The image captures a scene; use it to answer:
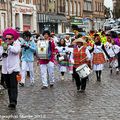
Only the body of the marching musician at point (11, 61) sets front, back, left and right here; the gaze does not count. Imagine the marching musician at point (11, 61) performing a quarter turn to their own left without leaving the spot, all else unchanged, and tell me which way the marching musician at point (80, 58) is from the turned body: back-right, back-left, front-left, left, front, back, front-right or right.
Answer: left

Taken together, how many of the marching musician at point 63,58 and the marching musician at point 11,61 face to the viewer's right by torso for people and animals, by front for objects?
0

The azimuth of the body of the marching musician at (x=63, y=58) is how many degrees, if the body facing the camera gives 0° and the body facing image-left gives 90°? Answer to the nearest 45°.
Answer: approximately 0°

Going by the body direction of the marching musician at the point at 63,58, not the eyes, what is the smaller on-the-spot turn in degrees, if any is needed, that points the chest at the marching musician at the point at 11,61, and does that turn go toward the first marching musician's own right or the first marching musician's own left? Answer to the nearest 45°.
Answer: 0° — they already face them

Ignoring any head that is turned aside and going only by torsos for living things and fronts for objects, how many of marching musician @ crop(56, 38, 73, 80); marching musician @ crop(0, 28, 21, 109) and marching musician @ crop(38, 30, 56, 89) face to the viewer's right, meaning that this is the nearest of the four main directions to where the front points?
0

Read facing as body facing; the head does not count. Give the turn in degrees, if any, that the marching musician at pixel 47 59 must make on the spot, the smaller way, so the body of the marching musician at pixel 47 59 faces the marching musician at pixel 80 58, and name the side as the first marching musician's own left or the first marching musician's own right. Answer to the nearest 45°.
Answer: approximately 90° to the first marching musician's own left

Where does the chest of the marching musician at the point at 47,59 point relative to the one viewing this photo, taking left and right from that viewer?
facing the viewer and to the left of the viewer

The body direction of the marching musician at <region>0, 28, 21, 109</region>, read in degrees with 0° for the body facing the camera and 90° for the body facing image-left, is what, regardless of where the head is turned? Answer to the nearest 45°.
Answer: approximately 45°
